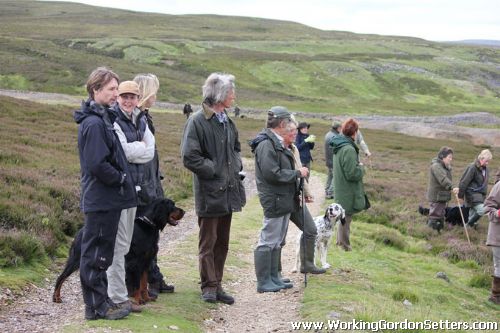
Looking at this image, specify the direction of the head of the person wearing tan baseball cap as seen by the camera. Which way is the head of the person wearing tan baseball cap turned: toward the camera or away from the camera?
toward the camera

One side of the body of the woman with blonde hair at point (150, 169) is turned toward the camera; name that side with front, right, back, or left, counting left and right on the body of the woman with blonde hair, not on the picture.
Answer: right

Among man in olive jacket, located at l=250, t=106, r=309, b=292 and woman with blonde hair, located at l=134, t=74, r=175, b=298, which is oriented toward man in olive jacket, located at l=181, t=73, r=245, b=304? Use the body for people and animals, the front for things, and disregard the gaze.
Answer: the woman with blonde hair

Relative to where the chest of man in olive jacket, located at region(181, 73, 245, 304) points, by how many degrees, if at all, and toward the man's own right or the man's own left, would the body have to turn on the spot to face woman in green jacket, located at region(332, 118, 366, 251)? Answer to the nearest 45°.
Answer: approximately 90° to the man's own left

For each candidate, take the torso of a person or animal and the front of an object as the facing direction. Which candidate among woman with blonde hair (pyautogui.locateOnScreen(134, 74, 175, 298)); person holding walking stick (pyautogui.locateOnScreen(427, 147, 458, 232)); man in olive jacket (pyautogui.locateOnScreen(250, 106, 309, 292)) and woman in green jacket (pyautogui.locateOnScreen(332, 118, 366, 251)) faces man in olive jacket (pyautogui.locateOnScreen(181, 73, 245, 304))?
the woman with blonde hair

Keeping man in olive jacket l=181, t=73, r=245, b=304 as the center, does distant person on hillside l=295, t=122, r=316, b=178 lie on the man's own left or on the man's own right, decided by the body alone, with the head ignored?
on the man's own left

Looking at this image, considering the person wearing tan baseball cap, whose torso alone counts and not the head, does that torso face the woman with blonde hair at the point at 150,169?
no

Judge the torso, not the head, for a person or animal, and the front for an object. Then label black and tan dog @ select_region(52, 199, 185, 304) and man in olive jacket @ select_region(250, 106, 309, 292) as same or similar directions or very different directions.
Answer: same or similar directions

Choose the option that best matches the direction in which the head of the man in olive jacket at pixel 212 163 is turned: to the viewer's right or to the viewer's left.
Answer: to the viewer's right

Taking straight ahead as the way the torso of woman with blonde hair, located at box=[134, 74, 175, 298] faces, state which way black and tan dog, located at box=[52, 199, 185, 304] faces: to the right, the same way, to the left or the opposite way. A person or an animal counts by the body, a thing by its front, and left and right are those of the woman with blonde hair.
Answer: the same way

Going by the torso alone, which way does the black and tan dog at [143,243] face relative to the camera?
to the viewer's right

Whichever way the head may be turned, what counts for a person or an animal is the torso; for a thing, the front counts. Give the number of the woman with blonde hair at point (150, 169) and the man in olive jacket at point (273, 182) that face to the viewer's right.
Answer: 2

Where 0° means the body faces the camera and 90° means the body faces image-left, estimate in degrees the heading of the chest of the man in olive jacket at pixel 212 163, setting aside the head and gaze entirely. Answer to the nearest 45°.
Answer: approximately 315°

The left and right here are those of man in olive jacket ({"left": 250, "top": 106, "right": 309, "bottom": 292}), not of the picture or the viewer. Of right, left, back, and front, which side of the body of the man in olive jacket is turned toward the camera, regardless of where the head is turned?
right

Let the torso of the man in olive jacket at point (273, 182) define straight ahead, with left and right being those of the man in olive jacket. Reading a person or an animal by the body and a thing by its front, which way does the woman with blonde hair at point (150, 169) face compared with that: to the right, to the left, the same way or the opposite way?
the same way

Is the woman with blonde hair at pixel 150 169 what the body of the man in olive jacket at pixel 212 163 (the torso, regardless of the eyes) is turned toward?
no

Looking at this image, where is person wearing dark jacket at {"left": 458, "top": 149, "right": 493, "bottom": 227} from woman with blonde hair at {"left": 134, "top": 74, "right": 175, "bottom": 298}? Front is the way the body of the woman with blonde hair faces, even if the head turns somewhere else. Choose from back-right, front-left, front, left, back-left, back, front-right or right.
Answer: front-left
